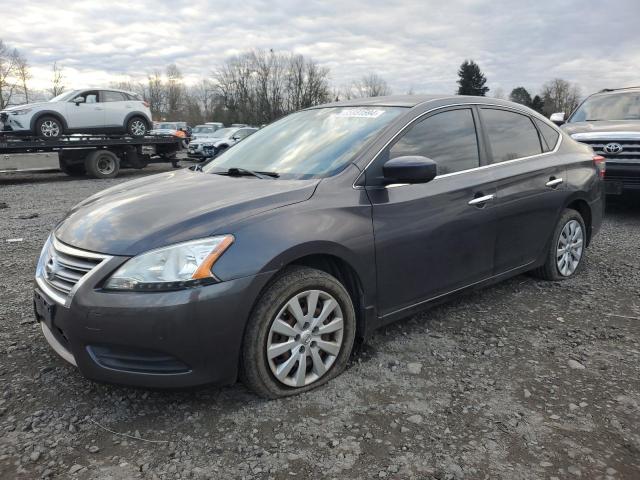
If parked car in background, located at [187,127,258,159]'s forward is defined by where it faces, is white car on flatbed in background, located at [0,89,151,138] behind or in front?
in front

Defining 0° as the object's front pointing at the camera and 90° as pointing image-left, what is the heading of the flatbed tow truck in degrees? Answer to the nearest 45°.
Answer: approximately 90°

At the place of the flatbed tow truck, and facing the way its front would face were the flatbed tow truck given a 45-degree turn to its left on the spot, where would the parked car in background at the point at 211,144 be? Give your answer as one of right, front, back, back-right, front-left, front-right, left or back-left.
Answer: back

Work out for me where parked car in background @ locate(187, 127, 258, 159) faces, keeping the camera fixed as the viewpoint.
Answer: facing the viewer and to the left of the viewer

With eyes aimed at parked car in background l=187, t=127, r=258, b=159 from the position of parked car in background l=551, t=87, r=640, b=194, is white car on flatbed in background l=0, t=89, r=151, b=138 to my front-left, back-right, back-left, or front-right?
front-left

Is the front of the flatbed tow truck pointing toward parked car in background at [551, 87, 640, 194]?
no
